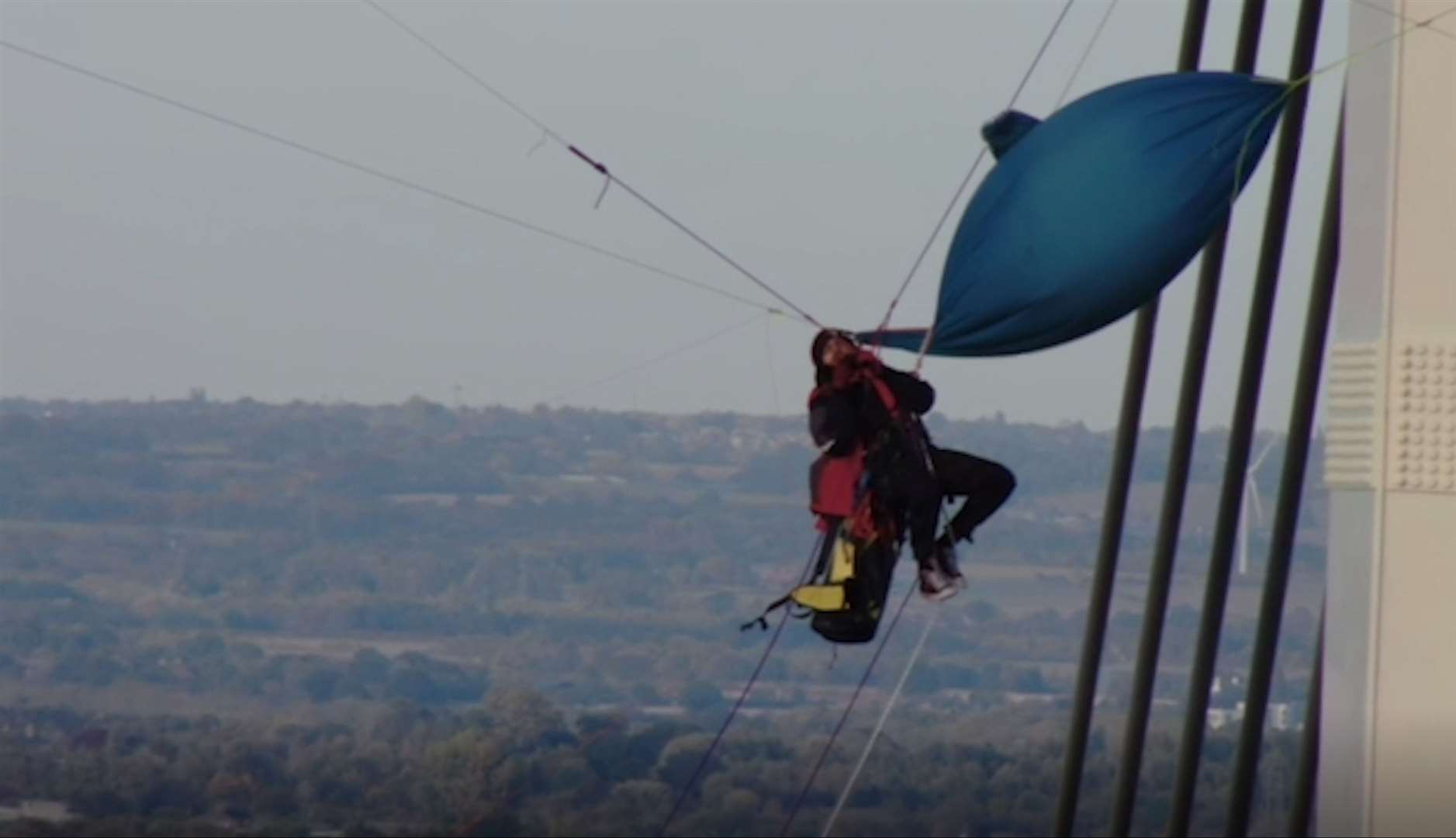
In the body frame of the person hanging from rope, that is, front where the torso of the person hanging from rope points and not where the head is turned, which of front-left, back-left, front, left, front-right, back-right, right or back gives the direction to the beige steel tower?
front-left
